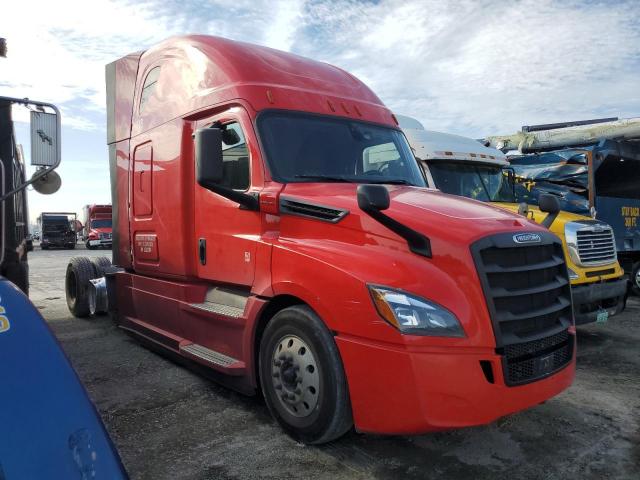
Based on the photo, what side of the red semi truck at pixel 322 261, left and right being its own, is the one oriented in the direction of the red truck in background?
back

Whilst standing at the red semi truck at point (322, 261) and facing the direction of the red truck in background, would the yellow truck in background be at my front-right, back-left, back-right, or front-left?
front-right

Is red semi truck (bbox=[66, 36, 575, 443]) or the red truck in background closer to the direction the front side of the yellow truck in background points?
the red semi truck

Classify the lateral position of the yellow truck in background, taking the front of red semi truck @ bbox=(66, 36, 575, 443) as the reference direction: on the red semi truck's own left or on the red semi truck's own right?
on the red semi truck's own left

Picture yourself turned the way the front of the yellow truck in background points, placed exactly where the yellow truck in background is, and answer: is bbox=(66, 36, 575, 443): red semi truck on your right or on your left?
on your right

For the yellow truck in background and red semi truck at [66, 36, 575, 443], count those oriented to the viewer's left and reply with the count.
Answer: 0

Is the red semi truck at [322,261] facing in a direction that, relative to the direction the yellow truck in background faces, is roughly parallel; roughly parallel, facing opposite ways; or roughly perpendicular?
roughly parallel

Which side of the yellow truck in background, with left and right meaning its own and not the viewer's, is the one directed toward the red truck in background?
back

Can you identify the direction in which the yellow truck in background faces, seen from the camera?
facing the viewer and to the right of the viewer
